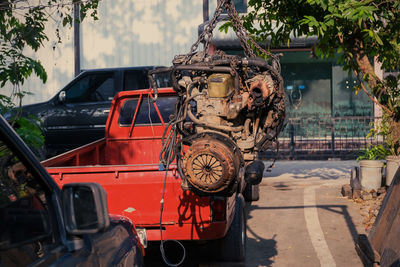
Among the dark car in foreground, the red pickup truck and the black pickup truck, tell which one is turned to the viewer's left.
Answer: the black pickup truck

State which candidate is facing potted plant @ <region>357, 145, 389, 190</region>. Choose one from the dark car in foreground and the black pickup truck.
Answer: the dark car in foreground

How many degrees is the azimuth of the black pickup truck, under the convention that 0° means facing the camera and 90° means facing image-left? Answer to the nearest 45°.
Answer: approximately 90°

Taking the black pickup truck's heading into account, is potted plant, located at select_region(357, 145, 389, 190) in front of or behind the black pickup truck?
behind

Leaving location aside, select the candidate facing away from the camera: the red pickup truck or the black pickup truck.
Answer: the red pickup truck

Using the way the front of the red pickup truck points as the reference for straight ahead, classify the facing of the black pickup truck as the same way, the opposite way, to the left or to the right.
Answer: to the left

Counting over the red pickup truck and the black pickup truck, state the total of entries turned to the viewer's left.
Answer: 1

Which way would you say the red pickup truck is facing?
away from the camera
